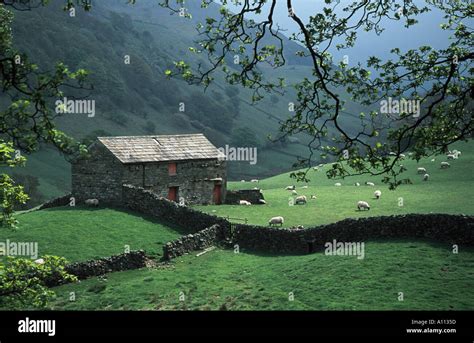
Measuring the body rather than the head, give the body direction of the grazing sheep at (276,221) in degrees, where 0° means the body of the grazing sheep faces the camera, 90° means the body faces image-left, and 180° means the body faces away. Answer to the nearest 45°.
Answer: approximately 90°

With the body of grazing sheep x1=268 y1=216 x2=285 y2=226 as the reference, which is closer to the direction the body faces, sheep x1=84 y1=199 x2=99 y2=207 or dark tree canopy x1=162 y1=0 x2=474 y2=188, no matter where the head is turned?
the sheep
